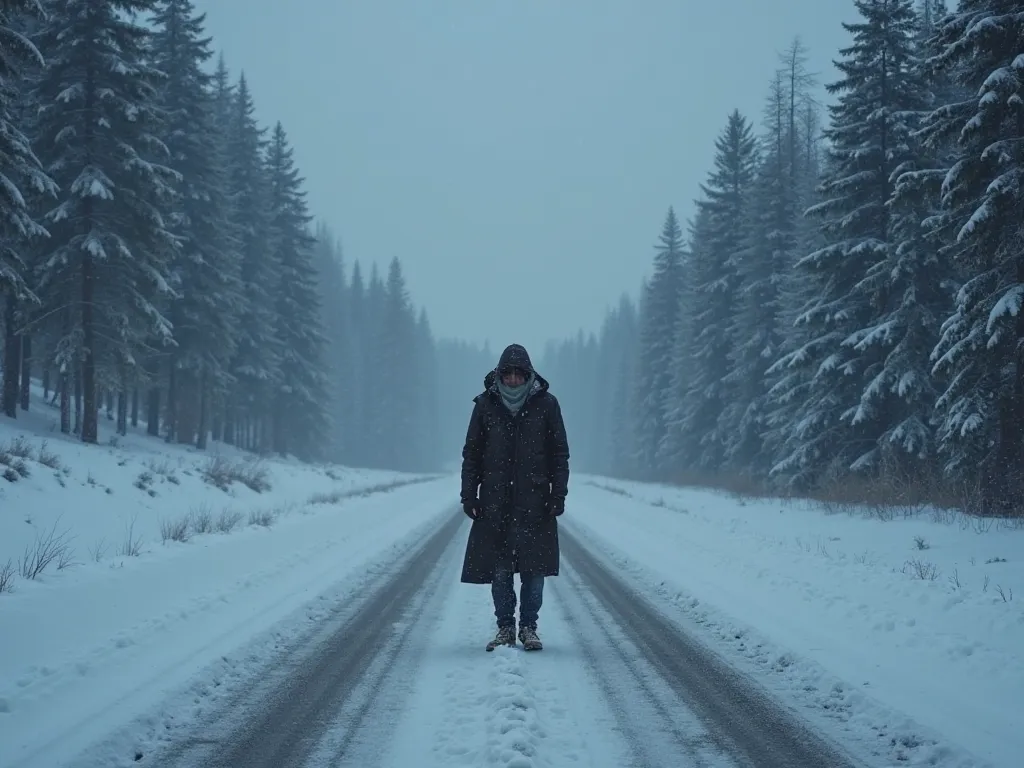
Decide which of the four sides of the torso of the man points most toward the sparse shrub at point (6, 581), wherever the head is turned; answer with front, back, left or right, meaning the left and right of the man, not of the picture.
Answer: right

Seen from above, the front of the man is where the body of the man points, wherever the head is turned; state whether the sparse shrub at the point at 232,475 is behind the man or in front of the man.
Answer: behind

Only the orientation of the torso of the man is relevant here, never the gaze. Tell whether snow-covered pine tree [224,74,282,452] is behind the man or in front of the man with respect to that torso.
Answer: behind

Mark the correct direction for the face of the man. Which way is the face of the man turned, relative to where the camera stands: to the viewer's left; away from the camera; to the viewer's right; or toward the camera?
toward the camera

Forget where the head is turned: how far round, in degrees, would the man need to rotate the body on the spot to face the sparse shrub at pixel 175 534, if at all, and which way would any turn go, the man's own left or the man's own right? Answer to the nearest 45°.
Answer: approximately 135° to the man's own right

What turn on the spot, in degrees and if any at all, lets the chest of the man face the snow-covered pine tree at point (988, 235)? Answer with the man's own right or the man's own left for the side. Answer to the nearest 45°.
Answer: approximately 135° to the man's own left

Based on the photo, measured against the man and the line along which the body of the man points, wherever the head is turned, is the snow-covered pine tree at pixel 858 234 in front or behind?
behind

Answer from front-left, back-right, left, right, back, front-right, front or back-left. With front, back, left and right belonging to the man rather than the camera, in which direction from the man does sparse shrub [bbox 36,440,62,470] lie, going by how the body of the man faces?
back-right

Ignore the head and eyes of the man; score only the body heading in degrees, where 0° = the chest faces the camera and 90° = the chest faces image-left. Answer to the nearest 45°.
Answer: approximately 0°

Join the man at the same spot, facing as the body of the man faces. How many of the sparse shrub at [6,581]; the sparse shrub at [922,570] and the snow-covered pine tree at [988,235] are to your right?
1

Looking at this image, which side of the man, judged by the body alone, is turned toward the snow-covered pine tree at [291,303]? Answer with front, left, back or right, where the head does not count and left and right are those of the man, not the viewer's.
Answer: back
